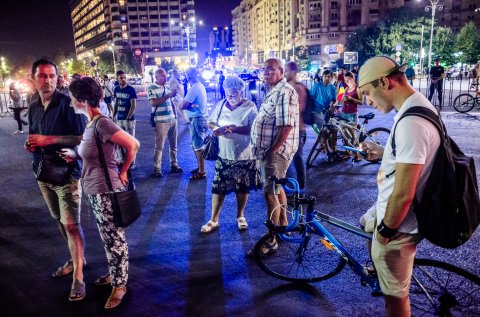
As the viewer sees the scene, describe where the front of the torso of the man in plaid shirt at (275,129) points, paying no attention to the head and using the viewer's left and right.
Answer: facing the viewer and to the left of the viewer

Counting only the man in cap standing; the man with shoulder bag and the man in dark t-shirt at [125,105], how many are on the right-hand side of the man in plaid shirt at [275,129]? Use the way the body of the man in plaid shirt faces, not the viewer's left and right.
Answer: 2

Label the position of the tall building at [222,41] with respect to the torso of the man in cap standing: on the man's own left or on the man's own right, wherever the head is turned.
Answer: on the man's own right

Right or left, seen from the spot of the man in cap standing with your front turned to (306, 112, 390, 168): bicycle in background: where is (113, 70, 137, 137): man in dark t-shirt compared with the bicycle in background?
left

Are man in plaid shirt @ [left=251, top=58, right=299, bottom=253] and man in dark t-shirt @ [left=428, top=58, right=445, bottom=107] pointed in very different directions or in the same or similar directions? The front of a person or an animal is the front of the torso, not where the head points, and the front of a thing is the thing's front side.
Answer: same or similar directions

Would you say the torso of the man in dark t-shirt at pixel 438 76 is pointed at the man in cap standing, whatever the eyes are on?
yes

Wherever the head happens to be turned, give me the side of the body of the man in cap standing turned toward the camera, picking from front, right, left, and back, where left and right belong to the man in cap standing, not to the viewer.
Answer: left

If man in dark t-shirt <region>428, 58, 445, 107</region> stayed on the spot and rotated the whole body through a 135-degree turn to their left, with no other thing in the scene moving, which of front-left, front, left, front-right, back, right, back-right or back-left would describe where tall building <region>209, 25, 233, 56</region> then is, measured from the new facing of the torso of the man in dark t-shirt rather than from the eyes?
left

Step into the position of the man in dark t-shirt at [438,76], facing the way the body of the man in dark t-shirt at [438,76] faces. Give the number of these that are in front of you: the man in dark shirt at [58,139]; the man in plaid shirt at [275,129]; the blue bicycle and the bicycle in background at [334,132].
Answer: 4

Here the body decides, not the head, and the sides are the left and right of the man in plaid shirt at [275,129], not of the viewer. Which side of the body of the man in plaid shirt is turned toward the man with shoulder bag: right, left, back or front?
right

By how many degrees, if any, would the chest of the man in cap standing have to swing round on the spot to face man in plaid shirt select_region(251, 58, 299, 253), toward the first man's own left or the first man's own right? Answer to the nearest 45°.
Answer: approximately 45° to the first man's own right

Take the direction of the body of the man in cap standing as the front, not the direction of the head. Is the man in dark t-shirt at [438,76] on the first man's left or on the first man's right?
on the first man's right

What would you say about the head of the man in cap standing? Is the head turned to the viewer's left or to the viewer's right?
to the viewer's left

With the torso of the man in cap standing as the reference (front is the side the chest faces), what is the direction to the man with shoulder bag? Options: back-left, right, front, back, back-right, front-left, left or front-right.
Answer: front-right

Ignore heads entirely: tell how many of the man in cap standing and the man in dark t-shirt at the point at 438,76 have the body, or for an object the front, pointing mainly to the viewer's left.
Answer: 1

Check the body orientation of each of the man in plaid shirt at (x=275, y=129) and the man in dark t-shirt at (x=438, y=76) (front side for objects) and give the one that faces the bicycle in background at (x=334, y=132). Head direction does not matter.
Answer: the man in dark t-shirt

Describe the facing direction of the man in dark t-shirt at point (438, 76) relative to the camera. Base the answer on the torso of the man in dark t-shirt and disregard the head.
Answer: toward the camera
